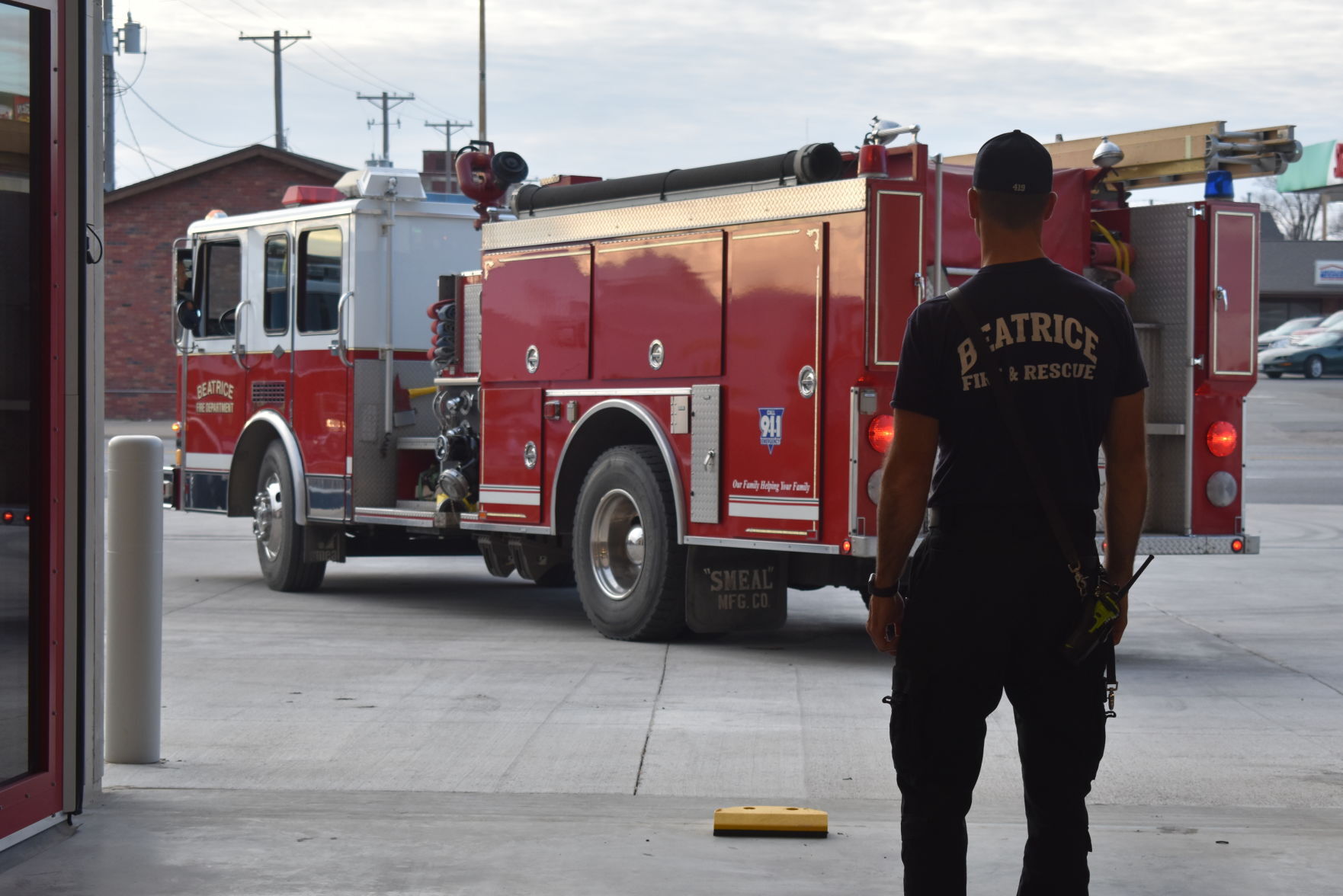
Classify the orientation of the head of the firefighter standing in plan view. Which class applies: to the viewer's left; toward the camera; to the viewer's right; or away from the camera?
away from the camera

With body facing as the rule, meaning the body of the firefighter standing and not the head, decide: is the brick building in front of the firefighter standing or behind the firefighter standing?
in front

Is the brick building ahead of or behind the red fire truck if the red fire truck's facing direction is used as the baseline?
ahead

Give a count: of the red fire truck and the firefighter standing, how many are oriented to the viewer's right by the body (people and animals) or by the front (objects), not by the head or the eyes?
0

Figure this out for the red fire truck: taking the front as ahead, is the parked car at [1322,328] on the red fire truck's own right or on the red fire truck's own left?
on the red fire truck's own right

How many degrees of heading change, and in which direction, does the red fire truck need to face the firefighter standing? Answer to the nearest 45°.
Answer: approximately 135° to its left

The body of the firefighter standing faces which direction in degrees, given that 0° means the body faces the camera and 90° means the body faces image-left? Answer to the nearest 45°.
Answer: approximately 180°

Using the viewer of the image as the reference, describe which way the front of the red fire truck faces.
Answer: facing away from the viewer and to the left of the viewer

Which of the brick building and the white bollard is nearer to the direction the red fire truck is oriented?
the brick building

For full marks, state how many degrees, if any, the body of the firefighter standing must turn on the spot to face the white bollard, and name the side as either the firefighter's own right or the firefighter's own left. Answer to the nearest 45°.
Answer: approximately 45° to the firefighter's own left

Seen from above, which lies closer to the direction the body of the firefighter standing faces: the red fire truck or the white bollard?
the red fire truck

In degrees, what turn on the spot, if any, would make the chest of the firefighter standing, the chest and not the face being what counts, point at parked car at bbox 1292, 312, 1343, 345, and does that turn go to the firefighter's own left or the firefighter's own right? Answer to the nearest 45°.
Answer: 0° — they already face it
